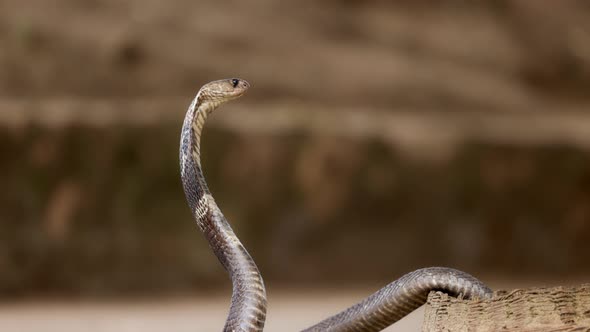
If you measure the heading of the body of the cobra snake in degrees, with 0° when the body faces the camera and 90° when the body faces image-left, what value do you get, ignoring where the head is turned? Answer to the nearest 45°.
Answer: approximately 270°
